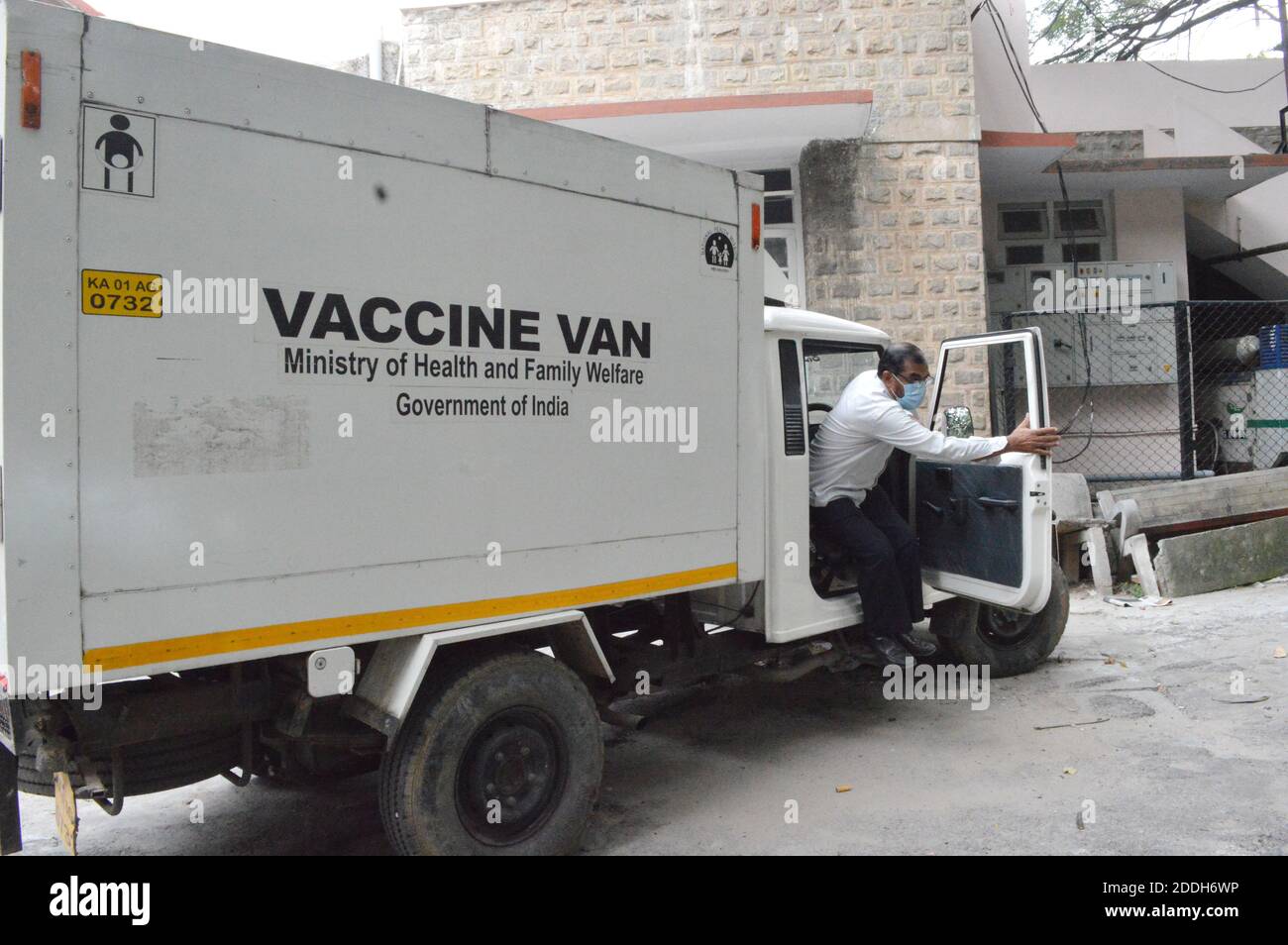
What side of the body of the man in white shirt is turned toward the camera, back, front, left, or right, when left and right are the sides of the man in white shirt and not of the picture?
right

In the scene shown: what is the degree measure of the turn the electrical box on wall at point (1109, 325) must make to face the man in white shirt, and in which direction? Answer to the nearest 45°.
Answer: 0° — it already faces them

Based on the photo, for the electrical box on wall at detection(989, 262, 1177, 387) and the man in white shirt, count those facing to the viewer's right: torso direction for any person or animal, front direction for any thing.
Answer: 1

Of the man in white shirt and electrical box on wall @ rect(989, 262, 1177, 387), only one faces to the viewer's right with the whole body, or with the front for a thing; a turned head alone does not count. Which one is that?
the man in white shirt

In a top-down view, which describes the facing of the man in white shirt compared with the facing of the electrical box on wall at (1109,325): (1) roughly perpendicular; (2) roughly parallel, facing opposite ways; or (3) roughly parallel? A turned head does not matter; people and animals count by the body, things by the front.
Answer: roughly perpendicular
